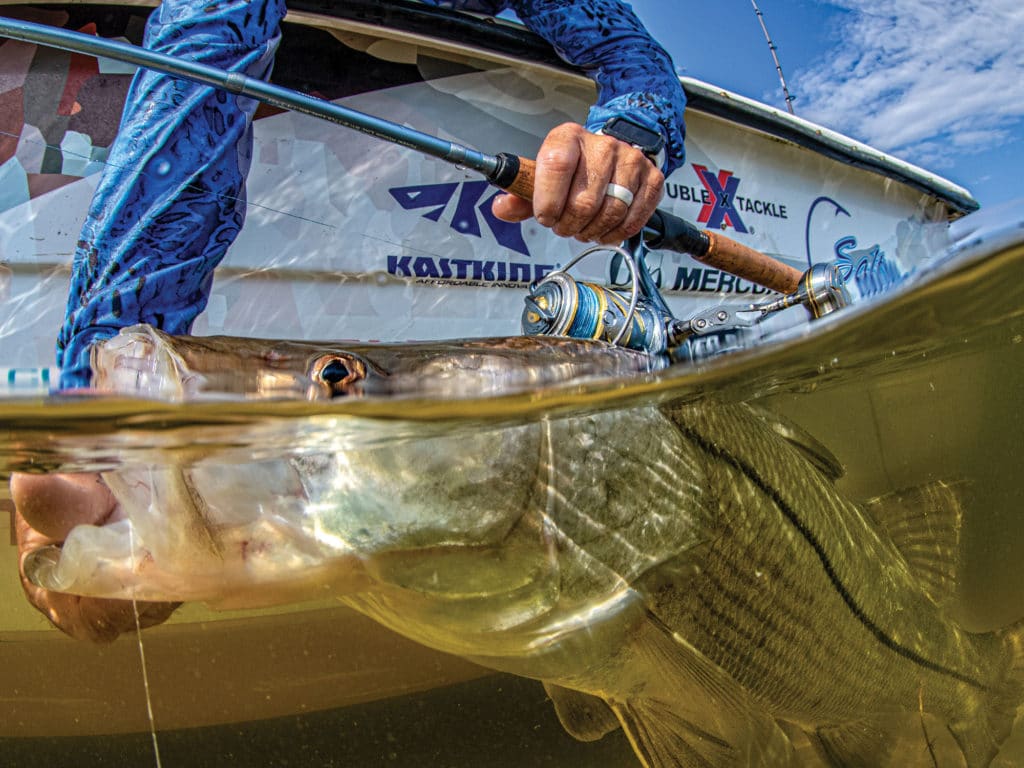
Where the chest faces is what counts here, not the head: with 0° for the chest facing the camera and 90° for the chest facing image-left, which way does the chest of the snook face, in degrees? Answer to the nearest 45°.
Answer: approximately 90°
